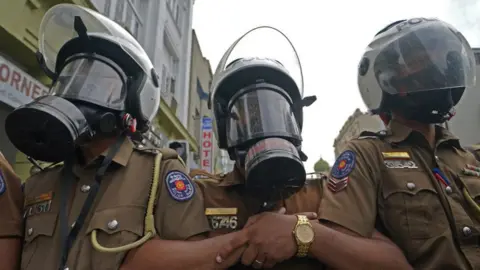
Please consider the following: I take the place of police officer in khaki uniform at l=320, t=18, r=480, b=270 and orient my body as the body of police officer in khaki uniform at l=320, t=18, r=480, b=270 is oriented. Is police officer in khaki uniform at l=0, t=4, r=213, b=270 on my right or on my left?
on my right

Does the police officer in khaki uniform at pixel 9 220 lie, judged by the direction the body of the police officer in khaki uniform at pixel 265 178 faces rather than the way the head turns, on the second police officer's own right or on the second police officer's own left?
on the second police officer's own right

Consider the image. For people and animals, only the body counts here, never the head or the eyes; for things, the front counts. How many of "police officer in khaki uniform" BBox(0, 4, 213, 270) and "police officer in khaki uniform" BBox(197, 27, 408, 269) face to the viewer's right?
0

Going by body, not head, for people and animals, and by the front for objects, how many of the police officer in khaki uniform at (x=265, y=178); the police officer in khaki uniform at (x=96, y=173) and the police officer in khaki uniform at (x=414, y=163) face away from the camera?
0

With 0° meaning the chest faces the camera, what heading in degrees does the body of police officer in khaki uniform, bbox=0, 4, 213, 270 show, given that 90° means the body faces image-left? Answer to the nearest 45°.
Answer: approximately 45°

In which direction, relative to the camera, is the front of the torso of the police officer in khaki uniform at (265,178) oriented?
toward the camera

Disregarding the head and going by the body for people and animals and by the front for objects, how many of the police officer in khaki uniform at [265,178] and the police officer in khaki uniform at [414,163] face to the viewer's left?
0

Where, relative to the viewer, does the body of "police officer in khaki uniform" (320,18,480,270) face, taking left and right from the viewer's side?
facing the viewer and to the right of the viewer
